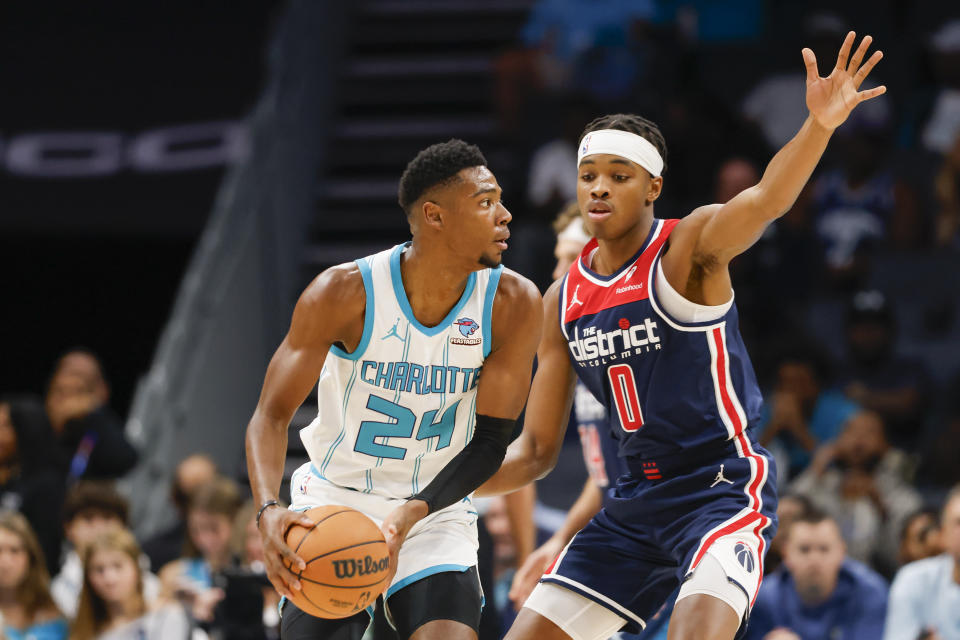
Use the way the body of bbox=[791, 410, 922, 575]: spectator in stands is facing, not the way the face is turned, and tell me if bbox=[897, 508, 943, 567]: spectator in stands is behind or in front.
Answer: in front

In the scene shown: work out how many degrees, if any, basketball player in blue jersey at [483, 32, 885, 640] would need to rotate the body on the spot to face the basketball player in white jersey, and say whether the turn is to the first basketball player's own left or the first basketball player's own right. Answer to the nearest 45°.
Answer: approximately 45° to the first basketball player's own right

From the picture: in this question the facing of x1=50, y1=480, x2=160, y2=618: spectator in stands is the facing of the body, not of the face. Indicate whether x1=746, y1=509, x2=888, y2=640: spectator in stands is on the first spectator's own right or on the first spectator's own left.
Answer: on the first spectator's own left

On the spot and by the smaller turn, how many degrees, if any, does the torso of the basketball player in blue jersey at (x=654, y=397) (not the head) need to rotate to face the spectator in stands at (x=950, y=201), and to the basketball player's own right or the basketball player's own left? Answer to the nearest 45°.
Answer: approximately 135° to the basketball player's own right

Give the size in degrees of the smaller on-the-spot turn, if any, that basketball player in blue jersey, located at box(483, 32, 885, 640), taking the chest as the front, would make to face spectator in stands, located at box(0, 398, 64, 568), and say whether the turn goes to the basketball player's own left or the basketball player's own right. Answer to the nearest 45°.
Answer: approximately 90° to the basketball player's own right

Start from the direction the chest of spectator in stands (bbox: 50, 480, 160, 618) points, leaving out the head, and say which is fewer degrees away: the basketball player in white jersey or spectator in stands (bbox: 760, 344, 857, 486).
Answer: the basketball player in white jersey

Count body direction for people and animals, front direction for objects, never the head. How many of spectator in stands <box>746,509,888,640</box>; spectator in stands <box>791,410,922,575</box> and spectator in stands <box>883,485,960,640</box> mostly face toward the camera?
3

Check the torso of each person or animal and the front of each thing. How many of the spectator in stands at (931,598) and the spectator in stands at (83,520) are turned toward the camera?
2

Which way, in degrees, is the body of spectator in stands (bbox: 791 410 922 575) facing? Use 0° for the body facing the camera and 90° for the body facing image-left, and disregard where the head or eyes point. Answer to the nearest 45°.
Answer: approximately 0°

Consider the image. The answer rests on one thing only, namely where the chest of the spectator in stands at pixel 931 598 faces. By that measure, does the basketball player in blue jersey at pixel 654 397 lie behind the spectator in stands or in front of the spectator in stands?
in front

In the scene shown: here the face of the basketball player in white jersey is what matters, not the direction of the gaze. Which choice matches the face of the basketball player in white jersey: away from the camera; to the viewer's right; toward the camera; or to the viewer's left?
to the viewer's right

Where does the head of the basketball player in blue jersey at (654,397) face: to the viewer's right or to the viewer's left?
to the viewer's left
